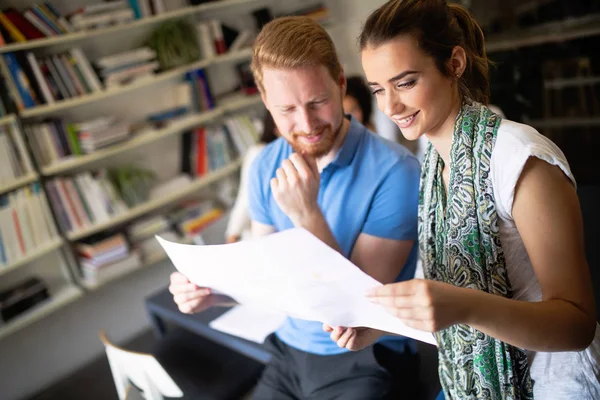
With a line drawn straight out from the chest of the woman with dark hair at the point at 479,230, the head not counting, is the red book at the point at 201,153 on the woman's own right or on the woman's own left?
on the woman's own right

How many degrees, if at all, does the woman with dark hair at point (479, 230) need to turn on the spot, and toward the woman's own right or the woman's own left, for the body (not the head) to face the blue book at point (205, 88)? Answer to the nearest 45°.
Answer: approximately 90° to the woman's own right

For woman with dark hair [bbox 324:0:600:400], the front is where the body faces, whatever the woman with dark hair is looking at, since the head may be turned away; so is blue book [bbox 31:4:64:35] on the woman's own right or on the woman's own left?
on the woman's own right

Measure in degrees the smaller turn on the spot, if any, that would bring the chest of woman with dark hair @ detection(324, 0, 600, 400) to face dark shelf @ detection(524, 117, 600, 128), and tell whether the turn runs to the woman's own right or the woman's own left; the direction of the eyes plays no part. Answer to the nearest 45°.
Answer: approximately 135° to the woman's own right

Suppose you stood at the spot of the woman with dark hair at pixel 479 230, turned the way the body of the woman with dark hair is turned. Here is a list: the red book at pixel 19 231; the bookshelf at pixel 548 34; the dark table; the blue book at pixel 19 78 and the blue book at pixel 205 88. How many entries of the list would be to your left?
0

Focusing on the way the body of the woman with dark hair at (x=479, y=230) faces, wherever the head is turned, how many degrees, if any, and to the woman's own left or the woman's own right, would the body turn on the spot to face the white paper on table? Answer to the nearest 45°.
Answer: approximately 90° to the woman's own right

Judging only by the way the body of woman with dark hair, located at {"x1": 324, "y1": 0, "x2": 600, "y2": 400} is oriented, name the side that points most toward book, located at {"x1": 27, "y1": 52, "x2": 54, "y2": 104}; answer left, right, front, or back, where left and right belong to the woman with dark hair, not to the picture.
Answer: right

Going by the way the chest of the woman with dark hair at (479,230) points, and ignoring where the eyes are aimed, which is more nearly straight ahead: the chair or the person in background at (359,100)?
the chair

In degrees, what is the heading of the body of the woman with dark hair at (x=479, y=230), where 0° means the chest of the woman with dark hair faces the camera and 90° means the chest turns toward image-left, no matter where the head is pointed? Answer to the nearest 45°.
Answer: approximately 45°

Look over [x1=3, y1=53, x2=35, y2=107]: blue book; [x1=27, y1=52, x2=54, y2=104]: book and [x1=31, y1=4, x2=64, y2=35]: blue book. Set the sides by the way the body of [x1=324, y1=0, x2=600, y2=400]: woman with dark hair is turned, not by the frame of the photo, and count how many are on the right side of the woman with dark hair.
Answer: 3

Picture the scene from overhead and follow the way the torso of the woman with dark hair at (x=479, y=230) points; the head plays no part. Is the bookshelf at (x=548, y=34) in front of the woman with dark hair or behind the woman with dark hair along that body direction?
behind

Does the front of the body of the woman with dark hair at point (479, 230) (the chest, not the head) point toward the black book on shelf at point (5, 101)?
no

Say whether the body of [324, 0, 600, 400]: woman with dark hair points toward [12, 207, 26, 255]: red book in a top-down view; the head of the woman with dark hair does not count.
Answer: no

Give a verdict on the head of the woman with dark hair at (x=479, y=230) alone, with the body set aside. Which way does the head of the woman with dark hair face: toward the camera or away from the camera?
toward the camera

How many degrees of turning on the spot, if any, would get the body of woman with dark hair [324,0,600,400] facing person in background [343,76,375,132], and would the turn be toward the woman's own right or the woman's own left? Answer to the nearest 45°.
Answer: approximately 135° to the woman's own right

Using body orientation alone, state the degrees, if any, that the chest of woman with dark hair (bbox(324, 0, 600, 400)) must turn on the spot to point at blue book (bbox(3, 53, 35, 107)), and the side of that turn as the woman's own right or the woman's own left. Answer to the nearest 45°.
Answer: approximately 90° to the woman's own right
